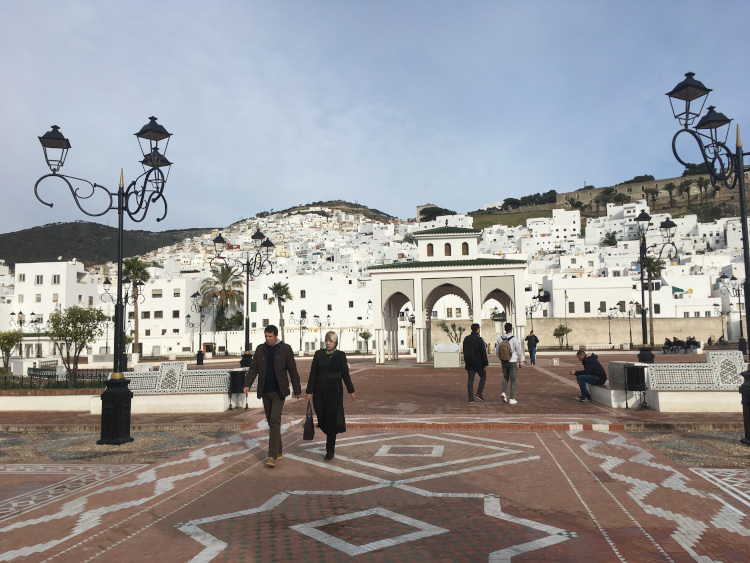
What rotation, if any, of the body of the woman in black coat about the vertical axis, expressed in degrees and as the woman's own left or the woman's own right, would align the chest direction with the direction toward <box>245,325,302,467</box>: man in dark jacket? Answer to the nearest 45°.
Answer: approximately 90° to the woman's own right

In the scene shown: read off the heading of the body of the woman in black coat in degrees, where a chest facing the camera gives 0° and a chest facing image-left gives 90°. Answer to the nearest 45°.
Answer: approximately 0°

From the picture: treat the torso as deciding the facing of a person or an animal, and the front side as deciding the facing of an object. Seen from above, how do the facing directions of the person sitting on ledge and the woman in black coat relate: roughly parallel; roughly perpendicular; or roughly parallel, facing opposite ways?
roughly perpendicular

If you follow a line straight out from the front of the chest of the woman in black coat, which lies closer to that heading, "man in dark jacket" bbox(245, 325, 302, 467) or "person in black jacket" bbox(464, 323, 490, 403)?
the man in dark jacket

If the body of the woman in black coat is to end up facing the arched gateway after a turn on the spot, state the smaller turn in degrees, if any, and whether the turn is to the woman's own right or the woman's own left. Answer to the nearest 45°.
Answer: approximately 180°

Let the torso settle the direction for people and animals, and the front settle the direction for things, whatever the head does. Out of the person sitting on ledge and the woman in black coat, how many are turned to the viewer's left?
1

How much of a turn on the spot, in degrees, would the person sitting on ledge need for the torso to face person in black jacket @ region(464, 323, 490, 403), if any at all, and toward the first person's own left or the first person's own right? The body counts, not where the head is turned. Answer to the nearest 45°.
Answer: approximately 45° to the first person's own left

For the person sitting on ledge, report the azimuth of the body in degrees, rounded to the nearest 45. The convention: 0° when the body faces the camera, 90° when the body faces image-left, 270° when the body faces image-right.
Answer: approximately 90°

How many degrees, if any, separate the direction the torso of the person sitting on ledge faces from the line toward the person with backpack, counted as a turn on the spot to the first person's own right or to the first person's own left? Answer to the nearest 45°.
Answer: approximately 45° to the first person's own left
